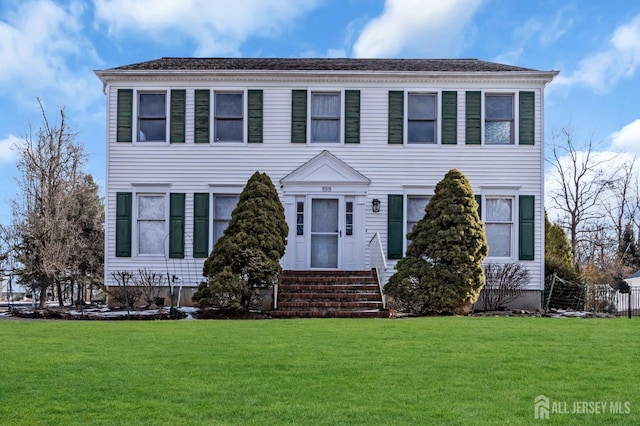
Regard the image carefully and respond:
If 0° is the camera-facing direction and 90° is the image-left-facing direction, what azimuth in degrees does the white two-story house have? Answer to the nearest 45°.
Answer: approximately 0°

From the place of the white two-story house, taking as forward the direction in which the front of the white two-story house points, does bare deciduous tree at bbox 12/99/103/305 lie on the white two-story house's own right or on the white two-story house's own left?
on the white two-story house's own right

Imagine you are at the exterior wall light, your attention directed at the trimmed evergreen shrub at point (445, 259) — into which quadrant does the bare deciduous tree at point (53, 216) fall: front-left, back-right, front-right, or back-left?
back-right

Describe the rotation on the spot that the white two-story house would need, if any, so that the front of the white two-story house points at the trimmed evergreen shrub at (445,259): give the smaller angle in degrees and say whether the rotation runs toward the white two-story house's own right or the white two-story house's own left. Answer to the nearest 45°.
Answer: approximately 45° to the white two-story house's own left
